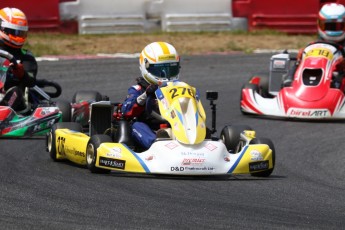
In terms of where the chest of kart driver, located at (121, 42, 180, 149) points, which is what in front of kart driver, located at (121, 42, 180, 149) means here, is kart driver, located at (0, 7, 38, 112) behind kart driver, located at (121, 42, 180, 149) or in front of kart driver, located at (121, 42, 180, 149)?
behind

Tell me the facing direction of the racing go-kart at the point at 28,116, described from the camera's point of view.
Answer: facing the viewer and to the left of the viewer

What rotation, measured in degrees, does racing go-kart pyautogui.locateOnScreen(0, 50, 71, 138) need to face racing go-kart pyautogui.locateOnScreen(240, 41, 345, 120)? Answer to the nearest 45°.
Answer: approximately 135° to its left

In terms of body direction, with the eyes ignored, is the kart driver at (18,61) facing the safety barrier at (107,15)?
no

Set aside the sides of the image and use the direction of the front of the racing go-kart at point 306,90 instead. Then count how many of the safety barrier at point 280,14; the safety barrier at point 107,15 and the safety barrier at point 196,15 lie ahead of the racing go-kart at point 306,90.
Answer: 0

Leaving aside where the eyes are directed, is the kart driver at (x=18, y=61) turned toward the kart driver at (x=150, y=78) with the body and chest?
no

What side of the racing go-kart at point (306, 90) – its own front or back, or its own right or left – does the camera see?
front

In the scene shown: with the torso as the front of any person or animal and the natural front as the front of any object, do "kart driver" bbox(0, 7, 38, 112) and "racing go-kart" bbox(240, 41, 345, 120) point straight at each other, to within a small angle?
no

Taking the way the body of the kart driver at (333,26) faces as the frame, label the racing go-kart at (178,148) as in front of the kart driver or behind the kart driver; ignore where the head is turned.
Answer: in front

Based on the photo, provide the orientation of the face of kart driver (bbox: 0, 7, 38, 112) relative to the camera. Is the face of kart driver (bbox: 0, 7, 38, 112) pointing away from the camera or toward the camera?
toward the camera

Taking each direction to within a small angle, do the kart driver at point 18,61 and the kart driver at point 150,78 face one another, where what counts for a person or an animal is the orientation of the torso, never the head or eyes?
no

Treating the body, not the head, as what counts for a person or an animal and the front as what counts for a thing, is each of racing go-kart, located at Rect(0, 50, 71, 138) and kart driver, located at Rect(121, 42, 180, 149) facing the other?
no

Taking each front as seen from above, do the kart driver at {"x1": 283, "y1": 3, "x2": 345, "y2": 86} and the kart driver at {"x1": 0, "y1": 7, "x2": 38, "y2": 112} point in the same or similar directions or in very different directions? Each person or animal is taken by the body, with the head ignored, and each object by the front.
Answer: same or similar directions
